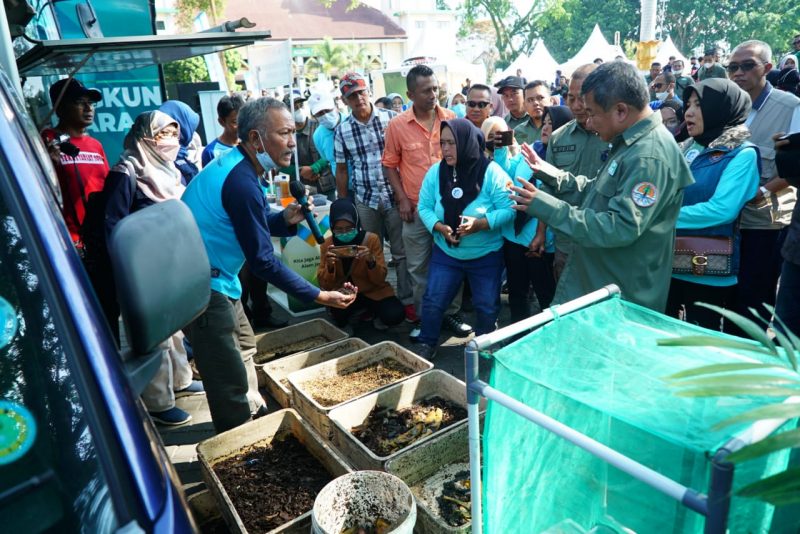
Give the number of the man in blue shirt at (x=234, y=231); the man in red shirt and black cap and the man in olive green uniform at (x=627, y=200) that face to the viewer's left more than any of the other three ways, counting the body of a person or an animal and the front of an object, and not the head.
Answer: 1

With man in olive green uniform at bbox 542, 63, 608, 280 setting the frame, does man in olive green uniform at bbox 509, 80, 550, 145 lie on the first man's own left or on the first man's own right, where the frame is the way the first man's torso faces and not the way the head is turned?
on the first man's own right

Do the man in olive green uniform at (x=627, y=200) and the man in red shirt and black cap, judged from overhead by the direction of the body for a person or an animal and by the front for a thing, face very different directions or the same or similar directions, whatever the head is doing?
very different directions

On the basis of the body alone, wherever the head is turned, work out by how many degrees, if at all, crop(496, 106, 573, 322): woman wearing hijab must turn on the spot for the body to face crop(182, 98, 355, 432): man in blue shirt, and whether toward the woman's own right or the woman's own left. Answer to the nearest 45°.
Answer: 0° — they already face them

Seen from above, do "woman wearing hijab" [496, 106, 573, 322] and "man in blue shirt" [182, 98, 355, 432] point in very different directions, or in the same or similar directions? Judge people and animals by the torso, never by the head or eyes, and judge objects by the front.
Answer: very different directions

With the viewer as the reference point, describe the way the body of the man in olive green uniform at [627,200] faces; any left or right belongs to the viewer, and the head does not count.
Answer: facing to the left of the viewer

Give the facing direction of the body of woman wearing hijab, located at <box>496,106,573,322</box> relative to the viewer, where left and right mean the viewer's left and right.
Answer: facing the viewer and to the left of the viewer

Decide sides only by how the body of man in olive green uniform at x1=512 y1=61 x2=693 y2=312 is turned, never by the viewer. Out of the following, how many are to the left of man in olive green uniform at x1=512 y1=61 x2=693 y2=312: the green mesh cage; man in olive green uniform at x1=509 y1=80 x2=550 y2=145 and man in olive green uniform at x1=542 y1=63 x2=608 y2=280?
1

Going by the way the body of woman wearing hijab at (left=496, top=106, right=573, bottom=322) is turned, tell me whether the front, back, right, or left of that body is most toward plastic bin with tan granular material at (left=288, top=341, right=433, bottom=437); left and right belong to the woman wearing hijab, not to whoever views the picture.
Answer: front

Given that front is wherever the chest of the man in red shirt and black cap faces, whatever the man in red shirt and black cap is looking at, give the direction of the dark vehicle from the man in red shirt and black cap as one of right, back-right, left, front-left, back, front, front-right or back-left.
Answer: front-right

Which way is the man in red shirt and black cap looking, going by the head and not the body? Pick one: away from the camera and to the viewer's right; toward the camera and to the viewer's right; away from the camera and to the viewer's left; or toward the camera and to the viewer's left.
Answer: toward the camera and to the viewer's right

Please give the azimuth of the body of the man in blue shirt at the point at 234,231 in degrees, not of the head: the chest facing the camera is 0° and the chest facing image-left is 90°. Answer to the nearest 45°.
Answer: approximately 270°

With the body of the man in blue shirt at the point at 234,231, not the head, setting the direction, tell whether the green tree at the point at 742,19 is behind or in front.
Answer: in front

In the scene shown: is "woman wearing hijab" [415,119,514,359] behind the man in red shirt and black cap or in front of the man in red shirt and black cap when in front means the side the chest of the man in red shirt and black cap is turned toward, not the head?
in front

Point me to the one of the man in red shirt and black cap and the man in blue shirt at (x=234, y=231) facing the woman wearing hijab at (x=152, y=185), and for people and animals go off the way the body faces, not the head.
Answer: the man in red shirt and black cap

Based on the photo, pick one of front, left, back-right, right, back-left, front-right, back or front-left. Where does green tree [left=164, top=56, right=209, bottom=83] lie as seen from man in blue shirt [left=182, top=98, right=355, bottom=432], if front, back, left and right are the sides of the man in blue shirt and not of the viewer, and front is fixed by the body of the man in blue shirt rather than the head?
left

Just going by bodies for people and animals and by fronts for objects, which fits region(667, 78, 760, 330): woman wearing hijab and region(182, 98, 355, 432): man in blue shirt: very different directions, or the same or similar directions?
very different directions
